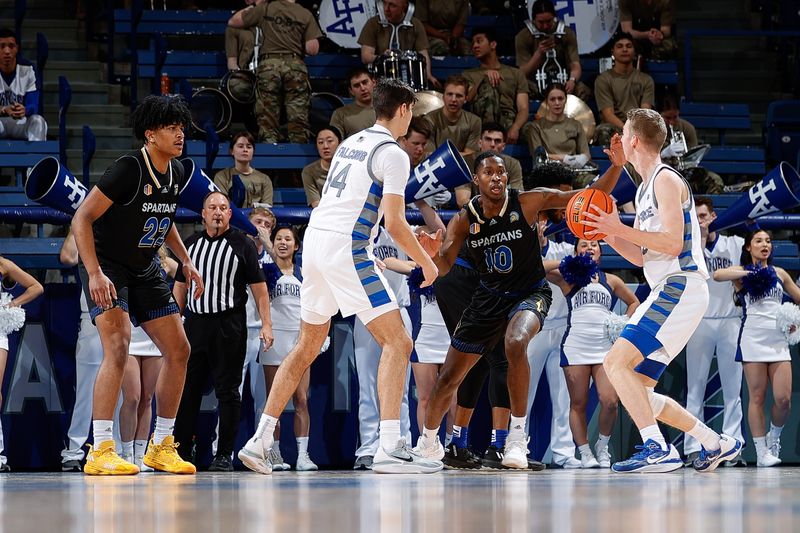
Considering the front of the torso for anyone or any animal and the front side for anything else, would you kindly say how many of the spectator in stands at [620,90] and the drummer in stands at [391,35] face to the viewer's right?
0

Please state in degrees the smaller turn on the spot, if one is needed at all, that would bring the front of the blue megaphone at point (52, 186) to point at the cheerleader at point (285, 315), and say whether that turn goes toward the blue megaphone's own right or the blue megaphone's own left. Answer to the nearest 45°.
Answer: approximately 180°

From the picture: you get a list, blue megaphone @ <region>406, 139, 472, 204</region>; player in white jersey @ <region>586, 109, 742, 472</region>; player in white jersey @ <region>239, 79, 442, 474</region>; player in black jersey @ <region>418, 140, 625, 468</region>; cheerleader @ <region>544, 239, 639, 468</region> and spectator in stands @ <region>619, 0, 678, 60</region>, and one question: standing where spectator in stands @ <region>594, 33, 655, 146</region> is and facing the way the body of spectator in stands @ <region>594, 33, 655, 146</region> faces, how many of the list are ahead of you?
5

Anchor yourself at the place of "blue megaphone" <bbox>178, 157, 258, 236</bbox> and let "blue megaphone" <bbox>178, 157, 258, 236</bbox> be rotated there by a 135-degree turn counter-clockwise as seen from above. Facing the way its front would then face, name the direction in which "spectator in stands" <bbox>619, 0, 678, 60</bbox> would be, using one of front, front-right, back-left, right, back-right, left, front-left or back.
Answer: front-left

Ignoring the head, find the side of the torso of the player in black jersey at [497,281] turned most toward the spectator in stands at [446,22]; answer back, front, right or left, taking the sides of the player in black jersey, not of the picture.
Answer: back

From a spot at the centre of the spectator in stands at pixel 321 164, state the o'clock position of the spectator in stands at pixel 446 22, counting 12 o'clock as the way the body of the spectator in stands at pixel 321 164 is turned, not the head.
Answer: the spectator in stands at pixel 446 22 is roughly at 7 o'clock from the spectator in stands at pixel 321 164.

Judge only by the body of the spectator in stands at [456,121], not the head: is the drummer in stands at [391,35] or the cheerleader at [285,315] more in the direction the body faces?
the cheerleader
